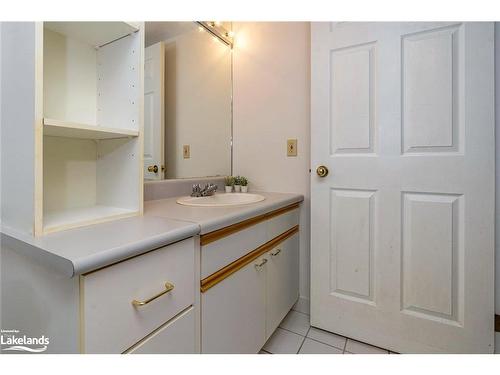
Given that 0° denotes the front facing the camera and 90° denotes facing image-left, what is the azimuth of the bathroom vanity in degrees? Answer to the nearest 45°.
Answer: approximately 315°

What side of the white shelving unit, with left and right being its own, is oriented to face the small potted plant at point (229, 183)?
left

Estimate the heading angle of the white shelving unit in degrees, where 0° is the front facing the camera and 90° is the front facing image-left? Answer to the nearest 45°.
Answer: approximately 315°
